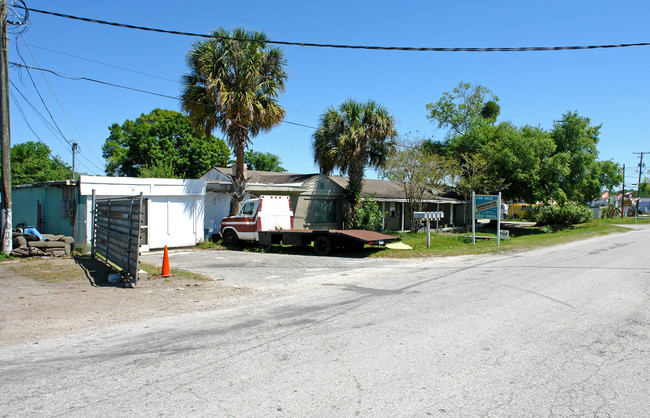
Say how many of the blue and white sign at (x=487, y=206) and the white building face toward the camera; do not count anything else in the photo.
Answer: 2

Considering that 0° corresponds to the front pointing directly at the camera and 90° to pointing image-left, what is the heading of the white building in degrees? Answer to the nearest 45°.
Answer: approximately 0°

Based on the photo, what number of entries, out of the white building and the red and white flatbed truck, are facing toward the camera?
1

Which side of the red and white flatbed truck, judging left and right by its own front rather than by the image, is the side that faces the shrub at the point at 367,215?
right

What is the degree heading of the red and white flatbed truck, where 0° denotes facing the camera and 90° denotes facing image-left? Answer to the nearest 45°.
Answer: approximately 135°

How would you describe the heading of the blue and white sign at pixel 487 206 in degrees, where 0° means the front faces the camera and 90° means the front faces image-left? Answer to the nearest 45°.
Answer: approximately 0°

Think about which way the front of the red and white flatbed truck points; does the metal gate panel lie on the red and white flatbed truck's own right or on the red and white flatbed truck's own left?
on the red and white flatbed truck's own left

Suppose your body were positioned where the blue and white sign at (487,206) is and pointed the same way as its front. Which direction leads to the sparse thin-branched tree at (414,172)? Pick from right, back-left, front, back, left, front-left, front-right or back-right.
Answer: back-right

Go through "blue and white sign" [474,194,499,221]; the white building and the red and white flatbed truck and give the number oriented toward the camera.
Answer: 2

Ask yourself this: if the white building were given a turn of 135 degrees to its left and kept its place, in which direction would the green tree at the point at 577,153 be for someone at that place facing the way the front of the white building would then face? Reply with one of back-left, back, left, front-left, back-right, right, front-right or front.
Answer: front-right

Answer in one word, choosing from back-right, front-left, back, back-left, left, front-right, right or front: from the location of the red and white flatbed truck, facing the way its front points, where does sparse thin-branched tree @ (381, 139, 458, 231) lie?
right

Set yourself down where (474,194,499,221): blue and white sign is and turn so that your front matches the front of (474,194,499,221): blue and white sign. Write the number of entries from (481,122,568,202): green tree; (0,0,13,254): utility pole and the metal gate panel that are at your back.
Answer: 1

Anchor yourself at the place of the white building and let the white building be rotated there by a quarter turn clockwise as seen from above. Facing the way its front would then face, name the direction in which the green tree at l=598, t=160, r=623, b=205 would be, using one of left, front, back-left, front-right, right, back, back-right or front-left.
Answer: back

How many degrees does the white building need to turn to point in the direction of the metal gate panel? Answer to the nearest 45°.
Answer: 0° — it already faces it

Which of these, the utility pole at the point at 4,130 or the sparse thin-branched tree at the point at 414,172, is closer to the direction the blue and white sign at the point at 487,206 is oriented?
the utility pole
